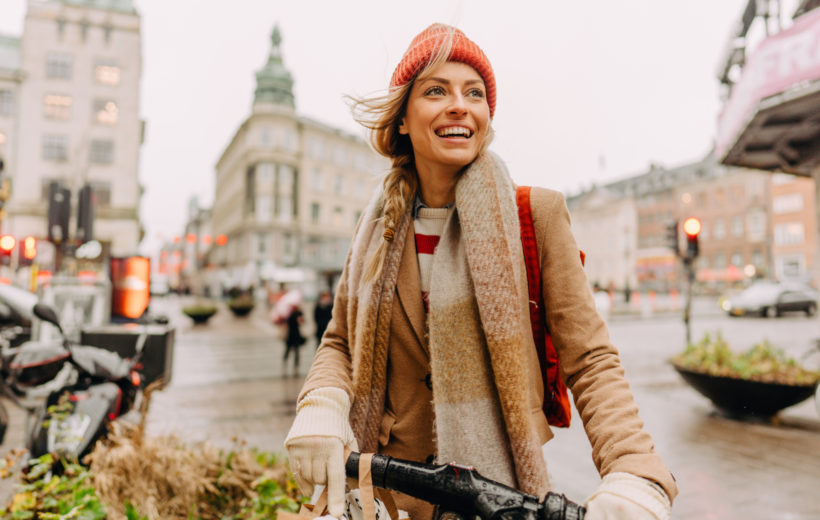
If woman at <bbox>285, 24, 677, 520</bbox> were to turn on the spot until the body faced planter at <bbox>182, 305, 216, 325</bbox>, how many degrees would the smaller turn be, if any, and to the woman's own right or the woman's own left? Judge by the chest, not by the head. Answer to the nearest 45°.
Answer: approximately 135° to the woman's own right

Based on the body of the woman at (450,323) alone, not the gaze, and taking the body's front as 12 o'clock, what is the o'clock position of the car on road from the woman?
The car on road is roughly at 7 o'clock from the woman.

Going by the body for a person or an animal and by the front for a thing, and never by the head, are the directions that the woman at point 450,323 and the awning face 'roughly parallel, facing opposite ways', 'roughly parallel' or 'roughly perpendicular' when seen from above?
roughly perpendicular

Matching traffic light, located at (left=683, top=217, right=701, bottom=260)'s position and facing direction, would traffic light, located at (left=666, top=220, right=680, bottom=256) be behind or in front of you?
behind

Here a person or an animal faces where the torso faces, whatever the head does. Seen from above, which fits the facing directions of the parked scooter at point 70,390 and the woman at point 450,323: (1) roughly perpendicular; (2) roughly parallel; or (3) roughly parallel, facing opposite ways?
roughly perpendicular

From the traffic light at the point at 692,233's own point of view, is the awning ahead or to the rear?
ahead

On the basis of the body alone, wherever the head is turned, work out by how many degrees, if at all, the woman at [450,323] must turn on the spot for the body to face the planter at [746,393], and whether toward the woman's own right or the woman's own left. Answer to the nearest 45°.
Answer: approximately 135° to the woman's own left

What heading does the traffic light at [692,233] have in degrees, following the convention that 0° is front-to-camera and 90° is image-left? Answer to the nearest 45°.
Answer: approximately 0°

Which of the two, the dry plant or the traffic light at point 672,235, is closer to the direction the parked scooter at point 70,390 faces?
the dry plant

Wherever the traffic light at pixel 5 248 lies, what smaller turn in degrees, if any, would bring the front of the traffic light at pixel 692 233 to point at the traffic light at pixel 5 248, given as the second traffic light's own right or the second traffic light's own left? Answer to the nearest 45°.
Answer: approximately 90° to the second traffic light's own right

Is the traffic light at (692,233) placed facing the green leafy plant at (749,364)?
yes

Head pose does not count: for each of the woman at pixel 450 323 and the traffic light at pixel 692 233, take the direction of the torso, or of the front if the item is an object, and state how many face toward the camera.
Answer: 2

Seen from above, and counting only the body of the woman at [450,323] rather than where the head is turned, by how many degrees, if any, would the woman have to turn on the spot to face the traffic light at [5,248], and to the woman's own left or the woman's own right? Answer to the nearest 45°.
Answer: approximately 135° to the woman's own right
